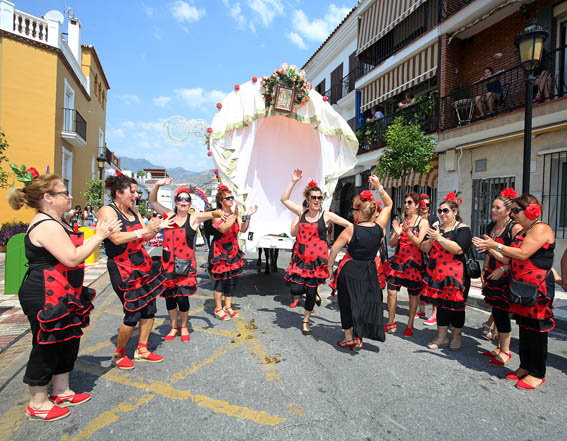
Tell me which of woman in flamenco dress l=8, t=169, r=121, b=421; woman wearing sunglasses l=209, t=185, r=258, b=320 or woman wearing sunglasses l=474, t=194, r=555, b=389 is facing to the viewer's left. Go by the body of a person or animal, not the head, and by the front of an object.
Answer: woman wearing sunglasses l=474, t=194, r=555, b=389

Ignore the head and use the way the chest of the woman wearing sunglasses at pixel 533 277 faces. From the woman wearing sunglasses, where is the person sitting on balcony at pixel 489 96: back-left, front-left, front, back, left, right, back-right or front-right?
right

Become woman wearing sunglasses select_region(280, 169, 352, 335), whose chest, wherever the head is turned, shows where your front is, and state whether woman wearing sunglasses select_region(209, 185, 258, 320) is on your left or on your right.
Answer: on your right

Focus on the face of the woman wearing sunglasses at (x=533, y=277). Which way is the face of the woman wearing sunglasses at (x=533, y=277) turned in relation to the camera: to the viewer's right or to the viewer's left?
to the viewer's left

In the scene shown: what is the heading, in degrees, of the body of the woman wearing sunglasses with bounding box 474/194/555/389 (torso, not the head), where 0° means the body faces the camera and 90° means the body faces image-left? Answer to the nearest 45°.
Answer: approximately 90°

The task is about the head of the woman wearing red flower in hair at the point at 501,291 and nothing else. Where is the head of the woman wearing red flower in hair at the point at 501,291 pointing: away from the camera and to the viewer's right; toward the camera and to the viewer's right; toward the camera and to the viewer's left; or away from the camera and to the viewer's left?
toward the camera and to the viewer's left

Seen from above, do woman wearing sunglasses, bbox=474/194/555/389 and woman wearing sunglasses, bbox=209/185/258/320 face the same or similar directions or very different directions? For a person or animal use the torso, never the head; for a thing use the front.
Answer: very different directions

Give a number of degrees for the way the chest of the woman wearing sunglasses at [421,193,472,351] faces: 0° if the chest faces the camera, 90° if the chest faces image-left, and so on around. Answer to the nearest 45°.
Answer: approximately 45°

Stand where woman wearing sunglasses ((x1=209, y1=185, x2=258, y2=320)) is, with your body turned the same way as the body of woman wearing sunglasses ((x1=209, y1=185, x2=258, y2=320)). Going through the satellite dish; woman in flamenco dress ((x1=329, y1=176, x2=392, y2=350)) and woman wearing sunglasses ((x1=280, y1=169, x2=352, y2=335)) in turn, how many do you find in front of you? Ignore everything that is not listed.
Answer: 2

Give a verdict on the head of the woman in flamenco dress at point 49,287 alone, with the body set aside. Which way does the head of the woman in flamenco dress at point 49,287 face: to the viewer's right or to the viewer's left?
to the viewer's right

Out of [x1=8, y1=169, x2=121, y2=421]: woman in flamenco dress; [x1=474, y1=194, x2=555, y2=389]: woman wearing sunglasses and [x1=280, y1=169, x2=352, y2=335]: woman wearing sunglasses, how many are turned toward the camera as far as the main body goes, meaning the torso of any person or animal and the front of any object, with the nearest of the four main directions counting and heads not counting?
1

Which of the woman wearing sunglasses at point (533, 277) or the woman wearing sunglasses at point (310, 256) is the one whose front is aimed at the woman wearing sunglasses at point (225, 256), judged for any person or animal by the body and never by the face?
the woman wearing sunglasses at point (533, 277)

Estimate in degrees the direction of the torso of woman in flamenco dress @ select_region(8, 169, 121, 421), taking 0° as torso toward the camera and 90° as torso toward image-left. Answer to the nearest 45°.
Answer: approximately 270°

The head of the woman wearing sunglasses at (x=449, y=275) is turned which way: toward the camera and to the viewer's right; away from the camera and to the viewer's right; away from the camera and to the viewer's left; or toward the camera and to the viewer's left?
toward the camera and to the viewer's left
